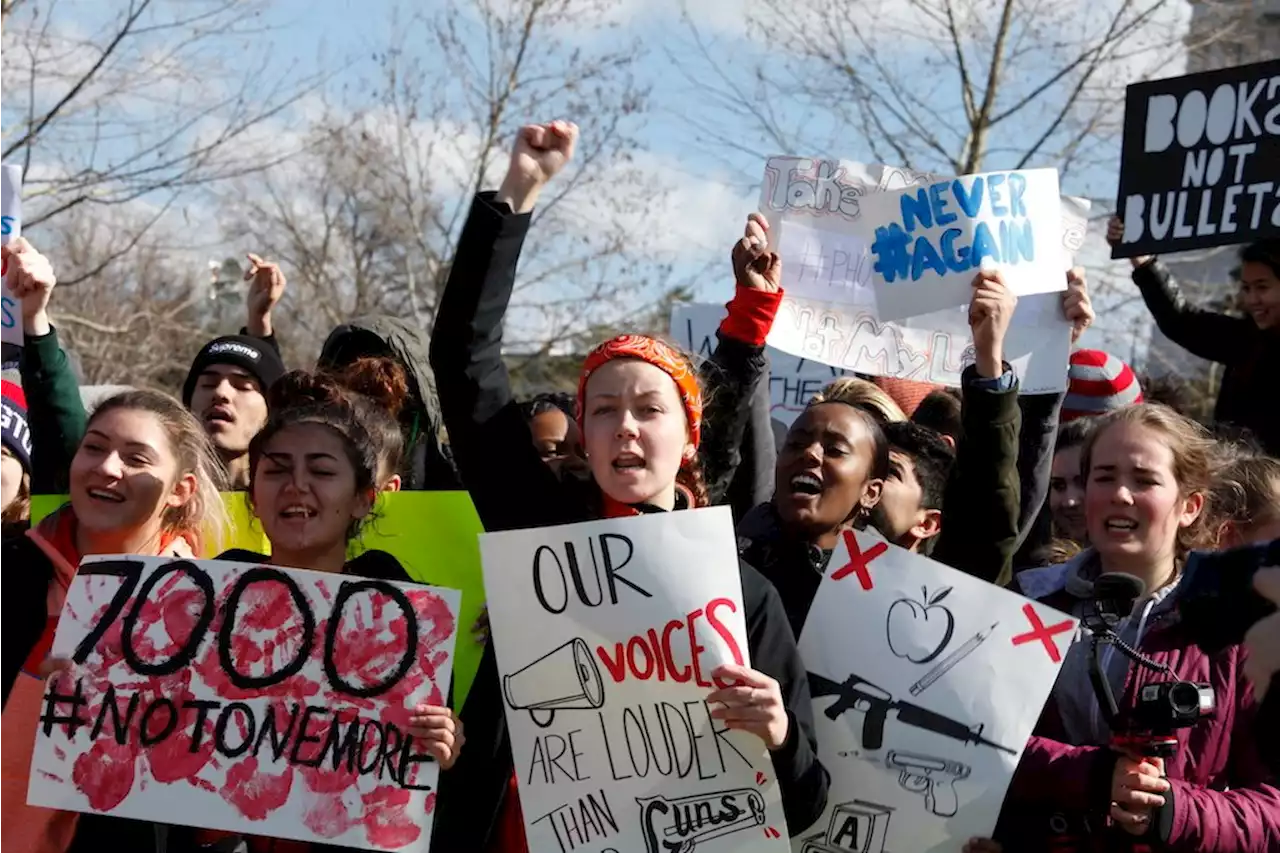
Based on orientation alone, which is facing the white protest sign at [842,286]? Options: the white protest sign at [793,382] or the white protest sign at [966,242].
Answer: the white protest sign at [793,382]

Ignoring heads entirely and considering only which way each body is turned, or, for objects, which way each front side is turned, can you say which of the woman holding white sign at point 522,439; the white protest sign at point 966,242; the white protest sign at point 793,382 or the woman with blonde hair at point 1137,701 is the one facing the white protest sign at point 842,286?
the white protest sign at point 793,382

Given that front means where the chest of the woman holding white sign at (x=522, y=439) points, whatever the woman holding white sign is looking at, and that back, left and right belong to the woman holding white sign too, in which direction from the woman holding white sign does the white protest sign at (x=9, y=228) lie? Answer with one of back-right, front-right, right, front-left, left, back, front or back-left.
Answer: back-right

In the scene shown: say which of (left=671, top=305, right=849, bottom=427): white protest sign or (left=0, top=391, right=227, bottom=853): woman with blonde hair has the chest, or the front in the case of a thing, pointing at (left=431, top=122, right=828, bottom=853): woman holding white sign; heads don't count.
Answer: the white protest sign

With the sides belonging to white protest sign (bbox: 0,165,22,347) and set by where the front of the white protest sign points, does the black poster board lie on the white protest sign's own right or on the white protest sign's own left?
on the white protest sign's own left

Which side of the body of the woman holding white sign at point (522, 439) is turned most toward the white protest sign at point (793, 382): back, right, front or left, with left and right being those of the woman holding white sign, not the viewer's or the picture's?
back
